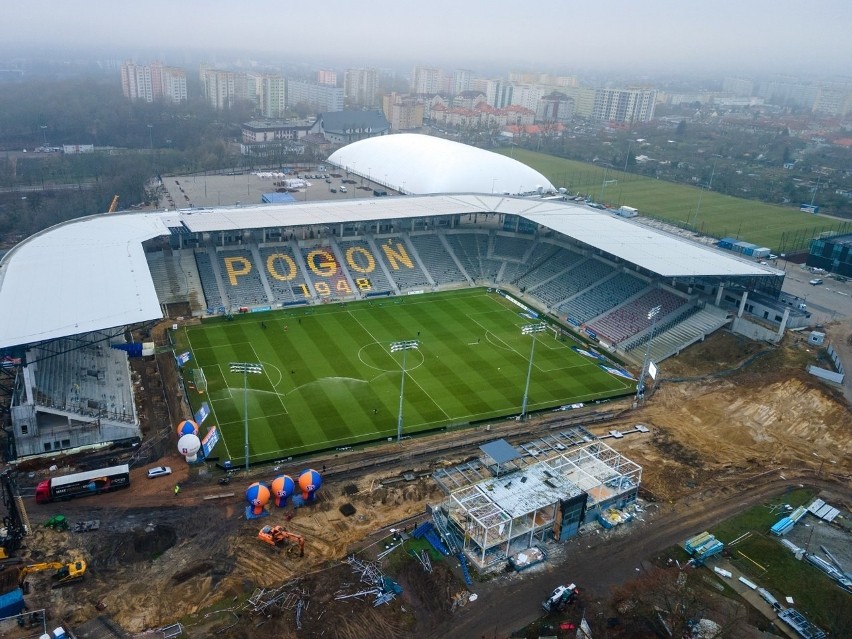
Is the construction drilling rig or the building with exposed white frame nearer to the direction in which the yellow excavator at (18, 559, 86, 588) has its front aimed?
the construction drilling rig

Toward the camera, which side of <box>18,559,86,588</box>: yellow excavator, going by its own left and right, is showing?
left

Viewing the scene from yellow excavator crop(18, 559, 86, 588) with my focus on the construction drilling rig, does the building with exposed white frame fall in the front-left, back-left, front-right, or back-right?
back-right

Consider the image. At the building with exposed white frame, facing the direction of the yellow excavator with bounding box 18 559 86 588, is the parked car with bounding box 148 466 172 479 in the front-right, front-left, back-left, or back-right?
front-right

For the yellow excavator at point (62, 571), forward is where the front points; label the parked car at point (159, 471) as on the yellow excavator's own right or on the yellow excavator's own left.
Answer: on the yellow excavator's own right

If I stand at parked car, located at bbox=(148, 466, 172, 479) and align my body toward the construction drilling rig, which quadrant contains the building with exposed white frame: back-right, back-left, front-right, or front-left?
back-left

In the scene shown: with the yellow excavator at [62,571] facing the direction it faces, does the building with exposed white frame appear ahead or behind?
behind
